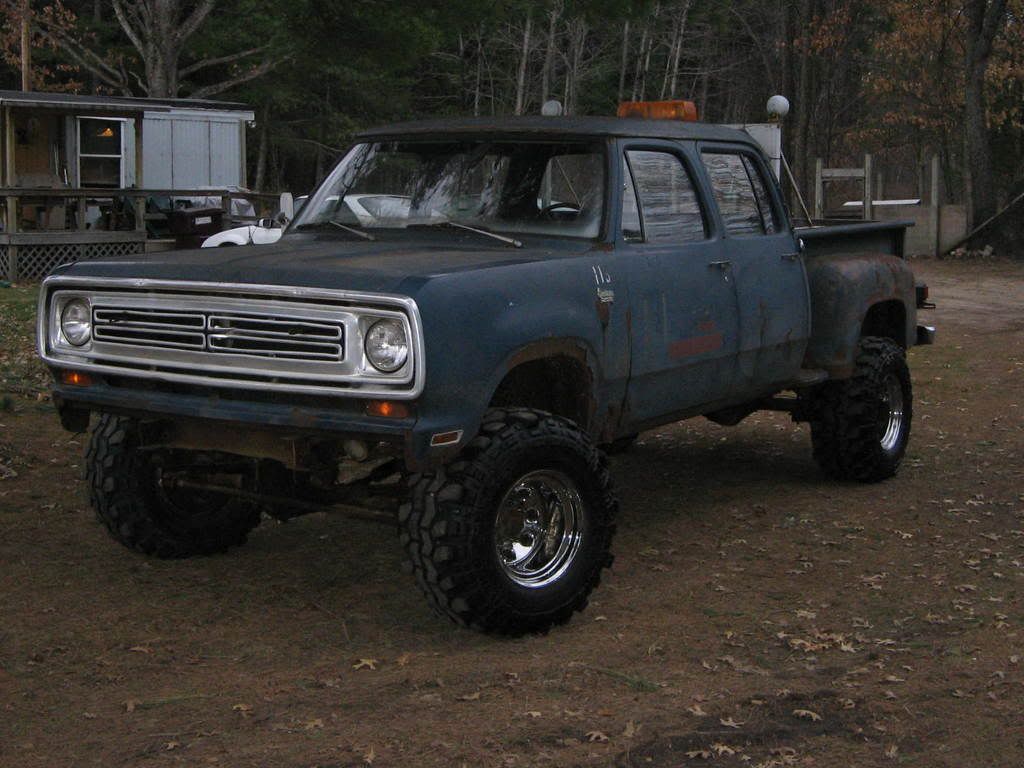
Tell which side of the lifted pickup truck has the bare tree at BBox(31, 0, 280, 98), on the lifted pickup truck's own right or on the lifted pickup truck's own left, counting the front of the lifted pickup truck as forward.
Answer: on the lifted pickup truck's own right

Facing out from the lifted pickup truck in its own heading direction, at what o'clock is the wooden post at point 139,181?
The wooden post is roughly at 4 o'clock from the lifted pickup truck.

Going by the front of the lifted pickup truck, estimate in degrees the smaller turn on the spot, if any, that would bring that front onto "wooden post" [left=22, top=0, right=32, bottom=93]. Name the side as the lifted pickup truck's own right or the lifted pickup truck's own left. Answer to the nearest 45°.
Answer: approximately 135° to the lifted pickup truck's own right

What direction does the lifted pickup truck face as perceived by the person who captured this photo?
facing the viewer and to the left of the viewer

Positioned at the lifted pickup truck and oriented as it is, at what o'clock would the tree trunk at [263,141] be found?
The tree trunk is roughly at 4 o'clock from the lifted pickup truck.

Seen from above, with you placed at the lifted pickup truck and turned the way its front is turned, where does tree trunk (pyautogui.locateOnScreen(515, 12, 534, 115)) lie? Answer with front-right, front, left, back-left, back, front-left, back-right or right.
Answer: back-right

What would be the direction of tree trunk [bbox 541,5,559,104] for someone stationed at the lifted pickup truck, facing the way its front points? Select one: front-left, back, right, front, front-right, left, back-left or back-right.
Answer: back-right

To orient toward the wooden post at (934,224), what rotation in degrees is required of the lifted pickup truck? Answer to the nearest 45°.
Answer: approximately 135° to its right

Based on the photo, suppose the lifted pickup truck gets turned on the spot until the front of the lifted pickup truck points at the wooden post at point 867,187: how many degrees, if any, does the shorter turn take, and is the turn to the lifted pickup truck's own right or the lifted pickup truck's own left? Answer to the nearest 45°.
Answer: approximately 135° to the lifted pickup truck's own right
